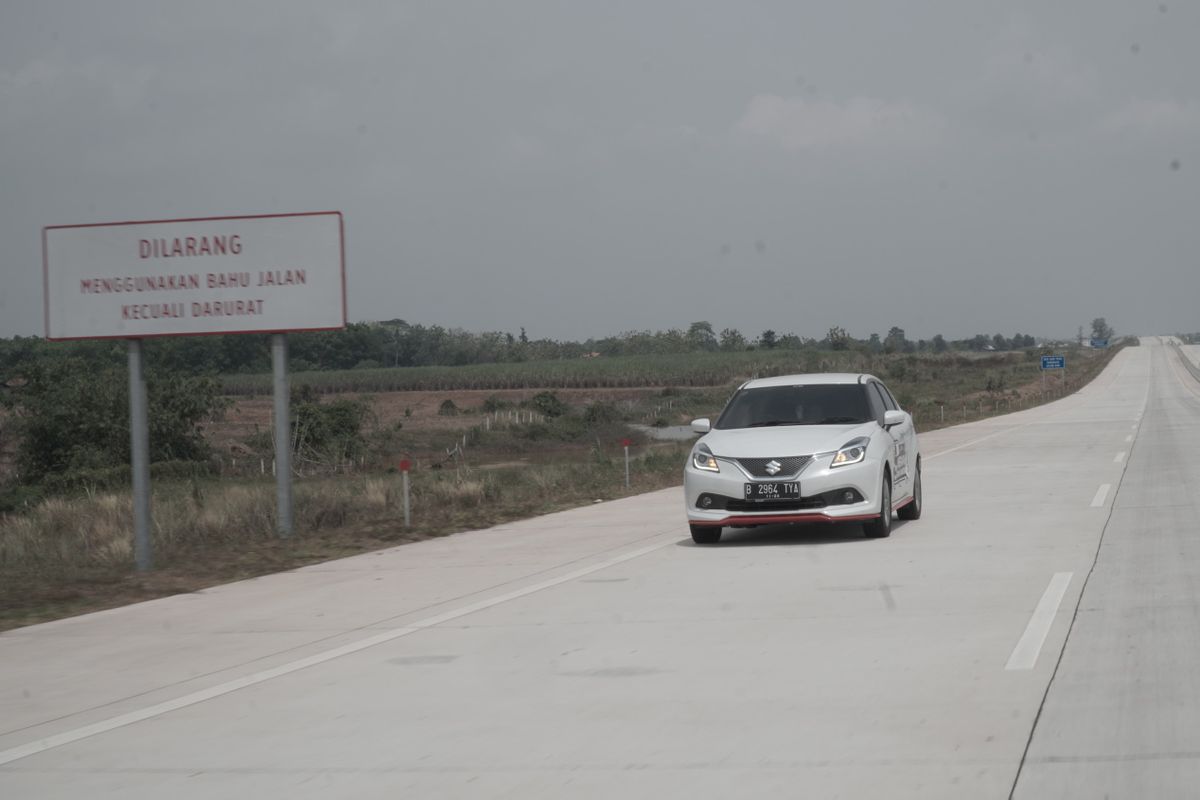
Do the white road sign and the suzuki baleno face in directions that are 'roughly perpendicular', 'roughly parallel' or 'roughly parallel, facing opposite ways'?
roughly parallel

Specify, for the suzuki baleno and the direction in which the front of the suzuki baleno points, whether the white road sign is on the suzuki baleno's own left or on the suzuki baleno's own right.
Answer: on the suzuki baleno's own right

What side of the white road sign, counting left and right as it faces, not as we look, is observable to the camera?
front

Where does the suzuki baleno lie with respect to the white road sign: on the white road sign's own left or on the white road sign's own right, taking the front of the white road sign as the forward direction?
on the white road sign's own left

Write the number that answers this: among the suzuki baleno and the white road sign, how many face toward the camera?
2

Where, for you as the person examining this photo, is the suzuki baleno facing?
facing the viewer
